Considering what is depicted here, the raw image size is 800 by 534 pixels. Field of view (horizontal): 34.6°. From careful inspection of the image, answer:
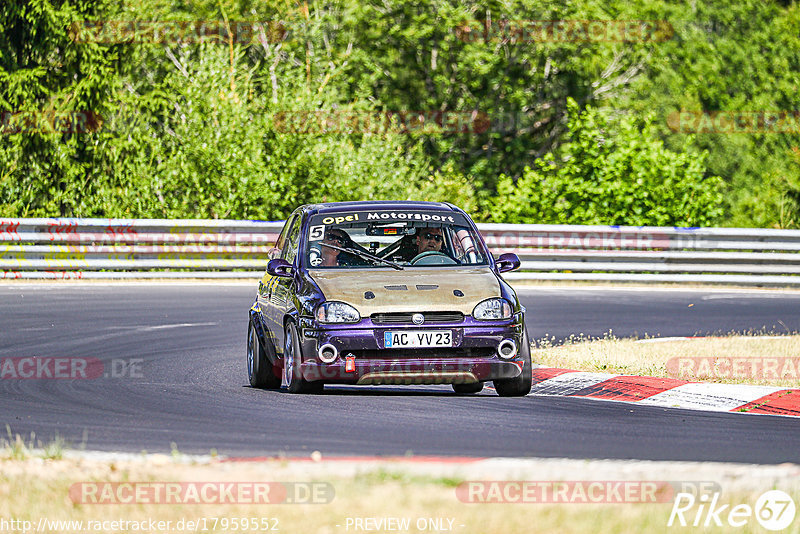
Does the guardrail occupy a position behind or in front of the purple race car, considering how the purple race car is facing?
behind

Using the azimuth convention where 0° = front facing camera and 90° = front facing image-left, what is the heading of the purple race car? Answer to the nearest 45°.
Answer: approximately 0°

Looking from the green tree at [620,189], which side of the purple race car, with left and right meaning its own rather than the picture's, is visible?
back
